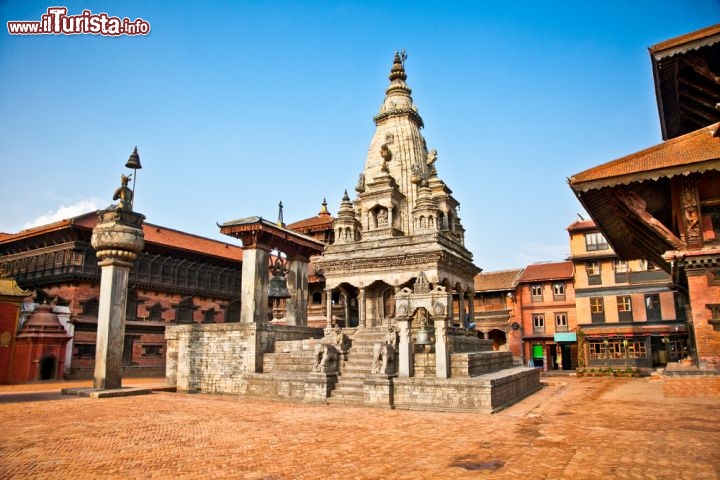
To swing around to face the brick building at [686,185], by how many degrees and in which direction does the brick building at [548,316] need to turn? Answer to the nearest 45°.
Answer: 0° — it already faces it

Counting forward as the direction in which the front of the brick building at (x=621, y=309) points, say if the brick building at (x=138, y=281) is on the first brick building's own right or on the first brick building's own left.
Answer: on the first brick building's own right

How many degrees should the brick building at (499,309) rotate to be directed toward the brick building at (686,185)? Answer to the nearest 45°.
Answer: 0° — it already faces it

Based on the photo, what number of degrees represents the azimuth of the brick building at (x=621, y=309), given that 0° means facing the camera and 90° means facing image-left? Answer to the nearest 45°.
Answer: approximately 0°

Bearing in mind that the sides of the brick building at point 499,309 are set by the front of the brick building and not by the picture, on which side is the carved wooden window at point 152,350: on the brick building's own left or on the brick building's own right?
on the brick building's own right

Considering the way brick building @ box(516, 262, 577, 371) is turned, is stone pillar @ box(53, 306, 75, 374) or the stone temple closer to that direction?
the stone temple

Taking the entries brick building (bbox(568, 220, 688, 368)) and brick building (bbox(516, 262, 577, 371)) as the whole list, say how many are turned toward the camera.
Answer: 2
